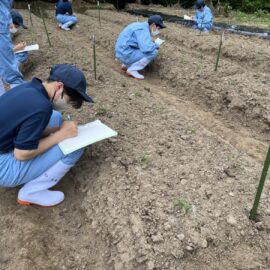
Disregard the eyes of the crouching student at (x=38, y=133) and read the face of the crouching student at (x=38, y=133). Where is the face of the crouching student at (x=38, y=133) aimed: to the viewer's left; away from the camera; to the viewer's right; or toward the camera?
to the viewer's right

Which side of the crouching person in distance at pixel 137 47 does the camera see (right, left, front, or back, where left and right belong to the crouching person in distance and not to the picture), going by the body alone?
right

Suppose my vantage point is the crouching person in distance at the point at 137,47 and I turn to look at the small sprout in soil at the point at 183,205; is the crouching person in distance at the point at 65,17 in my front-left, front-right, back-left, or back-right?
back-right

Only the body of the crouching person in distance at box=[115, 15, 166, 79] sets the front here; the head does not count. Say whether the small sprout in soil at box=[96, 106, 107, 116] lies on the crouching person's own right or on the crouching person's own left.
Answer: on the crouching person's own right

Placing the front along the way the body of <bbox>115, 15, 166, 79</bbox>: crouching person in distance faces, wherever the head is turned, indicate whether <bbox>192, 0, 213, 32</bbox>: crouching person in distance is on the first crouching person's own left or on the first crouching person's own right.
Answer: on the first crouching person's own left

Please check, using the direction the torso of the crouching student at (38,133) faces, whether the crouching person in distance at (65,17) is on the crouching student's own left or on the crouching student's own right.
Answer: on the crouching student's own left

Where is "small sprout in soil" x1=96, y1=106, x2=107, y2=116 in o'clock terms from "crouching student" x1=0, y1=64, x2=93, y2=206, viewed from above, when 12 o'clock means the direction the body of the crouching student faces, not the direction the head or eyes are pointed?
The small sprout in soil is roughly at 10 o'clock from the crouching student.

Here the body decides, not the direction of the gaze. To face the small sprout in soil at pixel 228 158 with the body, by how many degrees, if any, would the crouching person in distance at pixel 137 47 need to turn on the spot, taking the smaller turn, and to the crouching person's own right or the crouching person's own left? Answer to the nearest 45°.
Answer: approximately 90° to the crouching person's own right

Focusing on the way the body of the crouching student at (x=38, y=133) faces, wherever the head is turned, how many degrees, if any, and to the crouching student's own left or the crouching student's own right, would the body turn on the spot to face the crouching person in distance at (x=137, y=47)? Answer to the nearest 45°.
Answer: approximately 45° to the crouching student's own left

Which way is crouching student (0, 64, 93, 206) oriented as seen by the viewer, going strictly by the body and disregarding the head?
to the viewer's right

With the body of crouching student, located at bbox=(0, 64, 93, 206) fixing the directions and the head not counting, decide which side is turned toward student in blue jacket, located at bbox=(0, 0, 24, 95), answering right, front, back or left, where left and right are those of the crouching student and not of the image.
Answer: left
